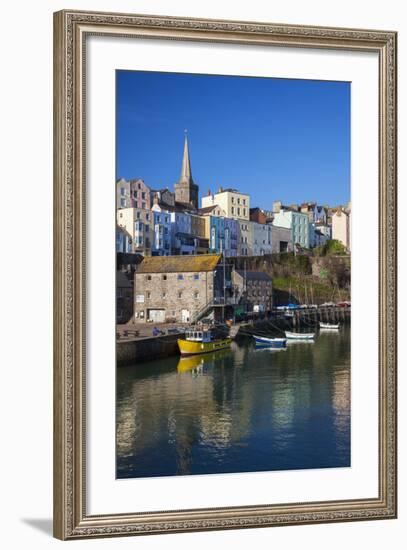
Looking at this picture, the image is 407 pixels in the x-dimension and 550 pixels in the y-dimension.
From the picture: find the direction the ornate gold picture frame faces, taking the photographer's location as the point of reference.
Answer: facing the viewer and to the right of the viewer
